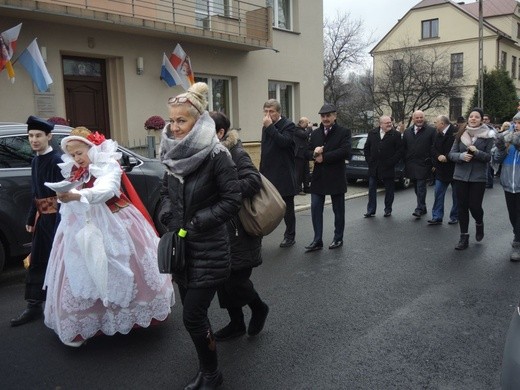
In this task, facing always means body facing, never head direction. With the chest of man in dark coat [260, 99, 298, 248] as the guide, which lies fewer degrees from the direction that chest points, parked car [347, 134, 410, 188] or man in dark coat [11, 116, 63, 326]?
the man in dark coat

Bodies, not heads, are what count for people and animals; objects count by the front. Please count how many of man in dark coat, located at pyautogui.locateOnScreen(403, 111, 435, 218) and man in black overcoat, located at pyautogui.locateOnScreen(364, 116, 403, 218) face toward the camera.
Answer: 2

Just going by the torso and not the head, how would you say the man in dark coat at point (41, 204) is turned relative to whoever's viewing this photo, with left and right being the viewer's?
facing the viewer and to the left of the viewer

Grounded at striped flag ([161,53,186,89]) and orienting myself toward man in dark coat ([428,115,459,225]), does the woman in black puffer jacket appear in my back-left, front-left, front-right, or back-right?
front-right

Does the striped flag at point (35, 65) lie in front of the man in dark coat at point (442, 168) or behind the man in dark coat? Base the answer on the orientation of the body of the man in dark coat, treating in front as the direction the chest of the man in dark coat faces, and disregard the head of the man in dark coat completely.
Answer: in front

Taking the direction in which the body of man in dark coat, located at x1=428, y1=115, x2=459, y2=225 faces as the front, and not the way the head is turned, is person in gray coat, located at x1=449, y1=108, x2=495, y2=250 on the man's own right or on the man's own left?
on the man's own left

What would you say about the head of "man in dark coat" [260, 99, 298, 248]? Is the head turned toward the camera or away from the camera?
toward the camera

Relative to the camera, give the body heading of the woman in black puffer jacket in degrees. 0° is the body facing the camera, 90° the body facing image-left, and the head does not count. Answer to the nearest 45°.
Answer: approximately 45°

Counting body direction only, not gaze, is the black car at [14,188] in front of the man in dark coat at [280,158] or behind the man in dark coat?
in front

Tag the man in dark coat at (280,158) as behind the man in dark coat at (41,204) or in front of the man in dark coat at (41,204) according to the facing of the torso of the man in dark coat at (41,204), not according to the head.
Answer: behind

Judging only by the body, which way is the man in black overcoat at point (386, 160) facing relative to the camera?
toward the camera
